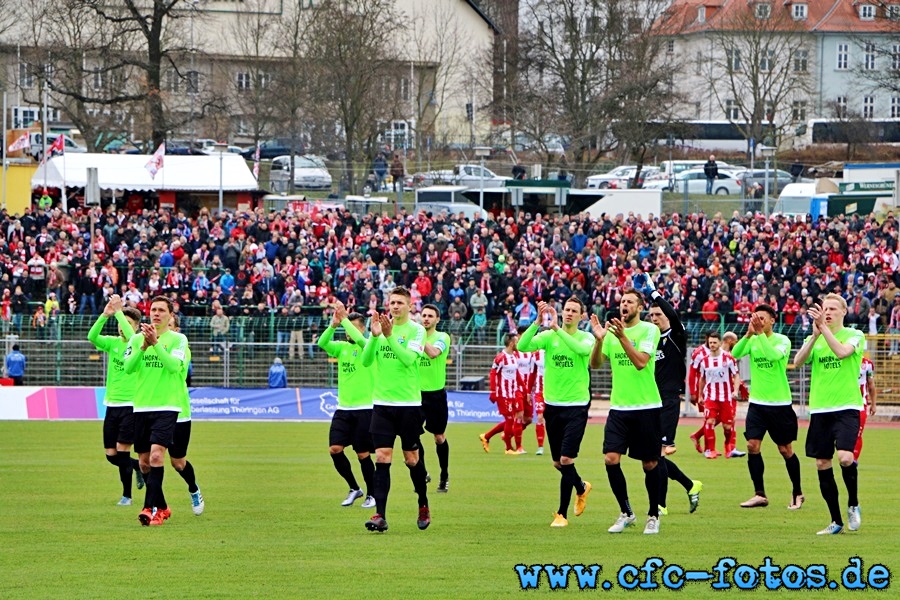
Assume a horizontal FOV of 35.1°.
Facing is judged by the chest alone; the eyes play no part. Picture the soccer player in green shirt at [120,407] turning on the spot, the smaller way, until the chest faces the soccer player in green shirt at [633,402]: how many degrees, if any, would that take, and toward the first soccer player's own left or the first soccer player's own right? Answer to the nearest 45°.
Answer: approximately 90° to the first soccer player's own left

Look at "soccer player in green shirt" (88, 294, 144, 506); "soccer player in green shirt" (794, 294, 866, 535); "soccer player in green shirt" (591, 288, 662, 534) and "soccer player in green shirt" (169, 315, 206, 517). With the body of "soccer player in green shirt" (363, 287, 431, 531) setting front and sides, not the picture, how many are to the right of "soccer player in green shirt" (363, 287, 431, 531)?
2

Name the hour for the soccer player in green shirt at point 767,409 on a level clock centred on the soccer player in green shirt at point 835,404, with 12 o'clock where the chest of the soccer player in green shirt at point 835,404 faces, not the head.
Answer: the soccer player in green shirt at point 767,409 is roughly at 4 o'clock from the soccer player in green shirt at point 835,404.

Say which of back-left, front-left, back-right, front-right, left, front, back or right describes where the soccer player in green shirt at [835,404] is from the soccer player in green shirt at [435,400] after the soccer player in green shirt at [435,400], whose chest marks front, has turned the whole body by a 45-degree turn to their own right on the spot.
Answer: back-left

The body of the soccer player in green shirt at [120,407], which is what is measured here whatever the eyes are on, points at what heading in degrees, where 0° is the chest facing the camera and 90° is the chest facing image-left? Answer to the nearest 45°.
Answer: approximately 45°

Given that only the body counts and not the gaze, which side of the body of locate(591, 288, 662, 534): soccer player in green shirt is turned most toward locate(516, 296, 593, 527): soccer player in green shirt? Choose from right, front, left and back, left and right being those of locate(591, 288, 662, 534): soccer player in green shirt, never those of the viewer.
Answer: right

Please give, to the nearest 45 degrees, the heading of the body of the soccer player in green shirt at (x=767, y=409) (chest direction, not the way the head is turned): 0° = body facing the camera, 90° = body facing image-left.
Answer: approximately 45°

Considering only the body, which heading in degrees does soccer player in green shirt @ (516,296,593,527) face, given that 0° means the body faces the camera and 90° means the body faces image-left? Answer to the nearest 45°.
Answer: approximately 45°
